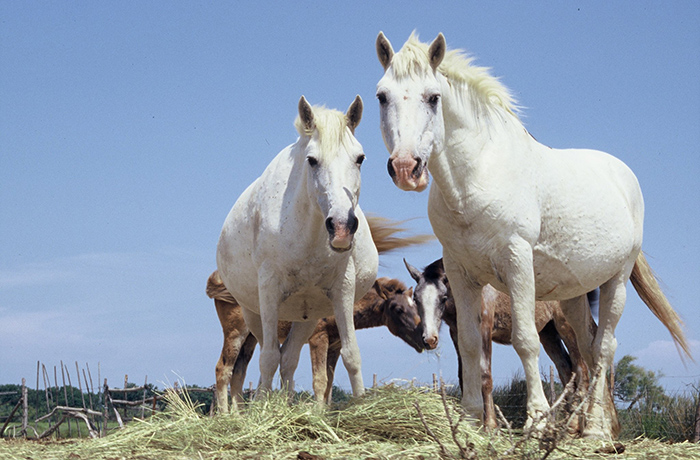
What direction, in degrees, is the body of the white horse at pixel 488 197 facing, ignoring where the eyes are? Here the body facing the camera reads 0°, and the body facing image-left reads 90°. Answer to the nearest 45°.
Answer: approximately 45°

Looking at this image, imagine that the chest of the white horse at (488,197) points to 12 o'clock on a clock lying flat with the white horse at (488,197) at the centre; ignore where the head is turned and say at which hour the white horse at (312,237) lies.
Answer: the white horse at (312,237) is roughly at 2 o'clock from the white horse at (488,197).

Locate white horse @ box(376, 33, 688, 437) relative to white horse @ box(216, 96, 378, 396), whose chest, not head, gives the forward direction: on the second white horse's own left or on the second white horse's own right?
on the second white horse's own left

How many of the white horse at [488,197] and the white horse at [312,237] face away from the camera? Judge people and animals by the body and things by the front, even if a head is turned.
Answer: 0

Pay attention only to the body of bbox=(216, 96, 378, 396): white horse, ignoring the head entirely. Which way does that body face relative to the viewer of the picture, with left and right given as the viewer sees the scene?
facing the viewer
